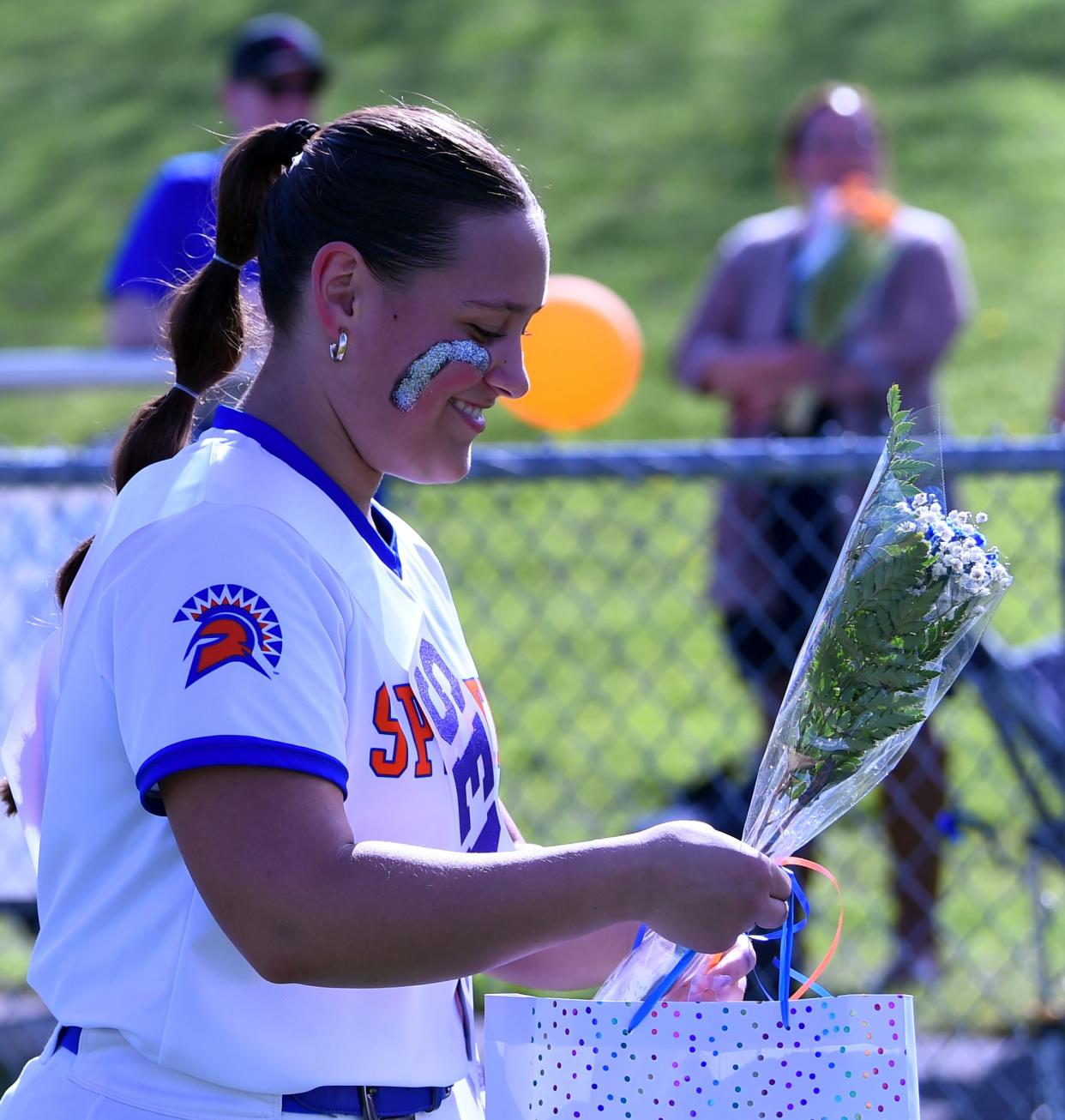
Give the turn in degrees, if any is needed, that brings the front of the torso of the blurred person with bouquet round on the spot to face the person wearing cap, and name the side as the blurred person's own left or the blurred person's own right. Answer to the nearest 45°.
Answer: approximately 90° to the blurred person's own right

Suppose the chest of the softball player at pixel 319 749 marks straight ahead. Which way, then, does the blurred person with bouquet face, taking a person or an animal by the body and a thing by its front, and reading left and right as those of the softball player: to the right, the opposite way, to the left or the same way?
to the right

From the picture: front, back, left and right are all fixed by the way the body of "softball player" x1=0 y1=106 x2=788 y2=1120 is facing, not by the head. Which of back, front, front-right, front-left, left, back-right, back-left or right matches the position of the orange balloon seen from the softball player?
left

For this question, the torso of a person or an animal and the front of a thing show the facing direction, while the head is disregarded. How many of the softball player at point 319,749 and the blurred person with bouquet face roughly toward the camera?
1

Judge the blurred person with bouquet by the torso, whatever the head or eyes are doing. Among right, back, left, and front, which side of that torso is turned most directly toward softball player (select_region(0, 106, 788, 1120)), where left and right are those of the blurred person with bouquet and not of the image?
front

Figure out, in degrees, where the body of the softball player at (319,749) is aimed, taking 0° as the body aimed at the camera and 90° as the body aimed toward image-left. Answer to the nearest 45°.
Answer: approximately 270°

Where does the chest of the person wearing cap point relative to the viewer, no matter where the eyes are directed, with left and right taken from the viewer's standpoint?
facing the viewer and to the right of the viewer

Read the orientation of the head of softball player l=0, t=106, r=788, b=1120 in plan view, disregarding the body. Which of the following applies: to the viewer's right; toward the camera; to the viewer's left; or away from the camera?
to the viewer's right
